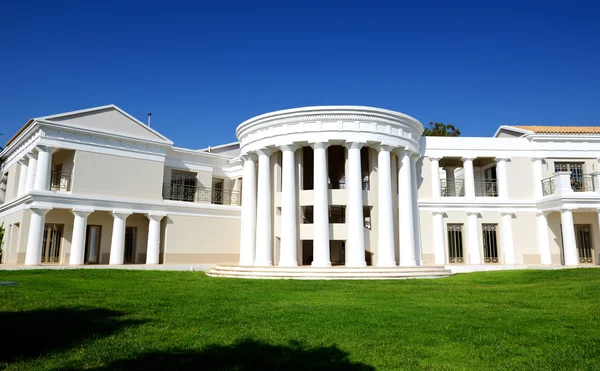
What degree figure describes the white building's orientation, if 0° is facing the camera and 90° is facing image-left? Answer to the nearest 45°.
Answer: approximately 0°
